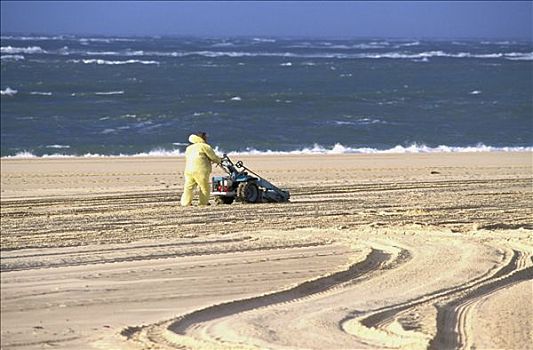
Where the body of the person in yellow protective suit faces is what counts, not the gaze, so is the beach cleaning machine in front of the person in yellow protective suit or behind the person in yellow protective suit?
in front

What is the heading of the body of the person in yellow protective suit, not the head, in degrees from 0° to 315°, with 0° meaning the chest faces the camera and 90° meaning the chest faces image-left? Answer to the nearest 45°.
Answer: approximately 225°
